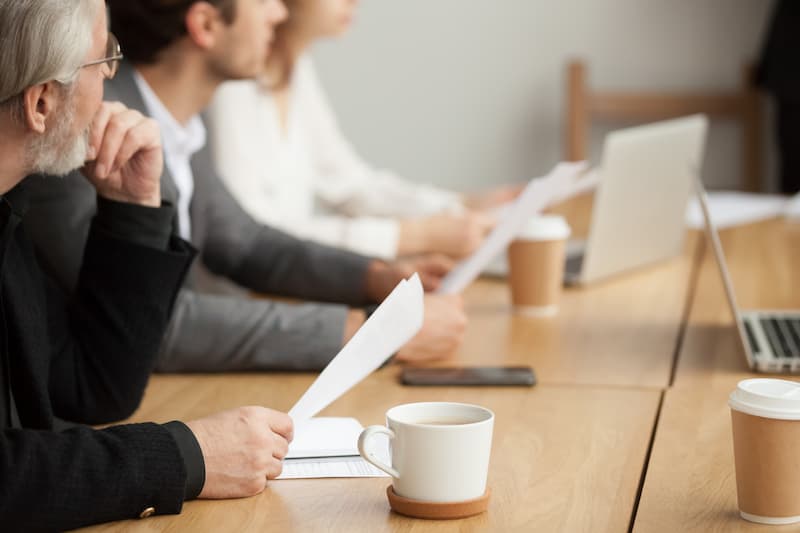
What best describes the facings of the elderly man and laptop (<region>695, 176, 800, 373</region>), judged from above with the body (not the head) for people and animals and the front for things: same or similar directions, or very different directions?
same or similar directions

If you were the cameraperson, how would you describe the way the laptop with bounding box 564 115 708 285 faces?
facing away from the viewer and to the left of the viewer

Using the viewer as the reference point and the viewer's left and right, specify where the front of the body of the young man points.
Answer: facing to the right of the viewer

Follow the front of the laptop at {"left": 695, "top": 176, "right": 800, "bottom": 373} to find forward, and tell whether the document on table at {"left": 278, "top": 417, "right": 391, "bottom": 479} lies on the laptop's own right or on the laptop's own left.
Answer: on the laptop's own right

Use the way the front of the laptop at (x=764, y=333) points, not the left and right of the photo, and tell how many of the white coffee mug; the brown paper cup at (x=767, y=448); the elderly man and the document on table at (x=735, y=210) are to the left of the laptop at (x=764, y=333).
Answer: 1

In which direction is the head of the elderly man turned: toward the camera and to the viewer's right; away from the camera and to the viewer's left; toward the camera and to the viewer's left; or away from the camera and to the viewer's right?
away from the camera and to the viewer's right

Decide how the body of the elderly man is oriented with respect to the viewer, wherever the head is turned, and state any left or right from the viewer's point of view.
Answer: facing to the right of the viewer

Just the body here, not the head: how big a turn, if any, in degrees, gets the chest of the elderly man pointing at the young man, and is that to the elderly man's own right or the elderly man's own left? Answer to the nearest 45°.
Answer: approximately 90° to the elderly man's own left

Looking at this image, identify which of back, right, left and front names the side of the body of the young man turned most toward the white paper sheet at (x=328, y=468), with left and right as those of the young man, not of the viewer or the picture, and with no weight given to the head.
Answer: right

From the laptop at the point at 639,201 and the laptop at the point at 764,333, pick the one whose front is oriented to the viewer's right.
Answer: the laptop at the point at 764,333

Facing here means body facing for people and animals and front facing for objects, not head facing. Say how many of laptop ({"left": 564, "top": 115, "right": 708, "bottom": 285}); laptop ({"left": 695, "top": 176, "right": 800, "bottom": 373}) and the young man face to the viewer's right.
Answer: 2

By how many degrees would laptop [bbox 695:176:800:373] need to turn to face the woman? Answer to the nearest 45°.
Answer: approximately 135° to its left

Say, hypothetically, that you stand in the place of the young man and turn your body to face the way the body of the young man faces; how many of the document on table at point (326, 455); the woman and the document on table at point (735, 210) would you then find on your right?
1

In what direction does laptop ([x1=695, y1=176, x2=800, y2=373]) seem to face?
to the viewer's right

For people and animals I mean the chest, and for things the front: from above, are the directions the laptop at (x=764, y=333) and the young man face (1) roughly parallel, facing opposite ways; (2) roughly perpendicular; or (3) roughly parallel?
roughly parallel
